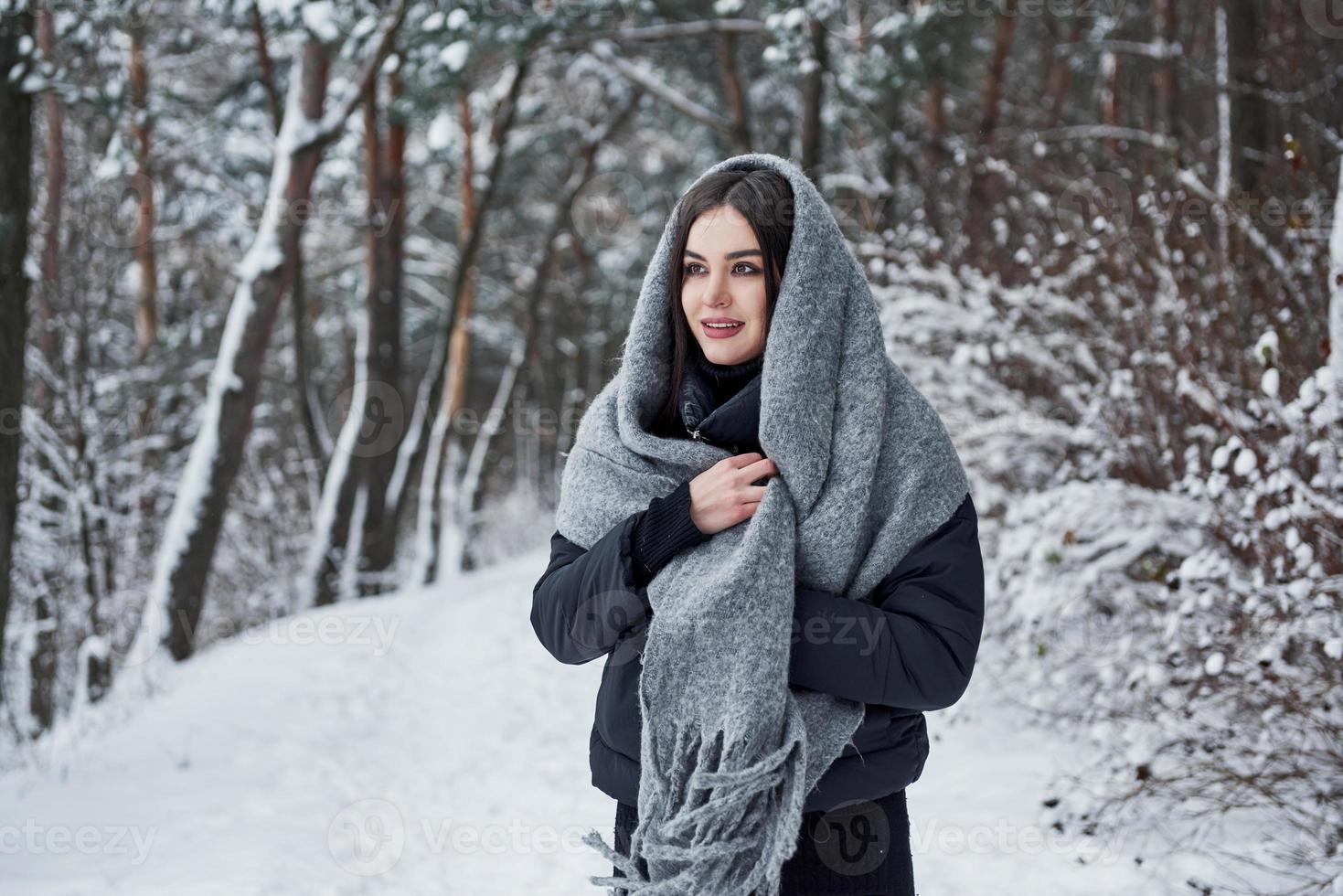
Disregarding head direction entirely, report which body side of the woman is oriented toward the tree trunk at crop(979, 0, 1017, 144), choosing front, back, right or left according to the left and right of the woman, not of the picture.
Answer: back

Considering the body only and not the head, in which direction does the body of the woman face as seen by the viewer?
toward the camera

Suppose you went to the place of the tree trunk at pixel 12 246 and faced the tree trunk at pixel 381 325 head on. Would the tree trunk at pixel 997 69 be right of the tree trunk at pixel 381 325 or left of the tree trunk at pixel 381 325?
right

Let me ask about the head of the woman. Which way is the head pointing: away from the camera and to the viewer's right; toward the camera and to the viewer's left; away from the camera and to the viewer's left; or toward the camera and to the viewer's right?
toward the camera and to the viewer's left

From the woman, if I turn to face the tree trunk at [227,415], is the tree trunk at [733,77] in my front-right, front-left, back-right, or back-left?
front-right

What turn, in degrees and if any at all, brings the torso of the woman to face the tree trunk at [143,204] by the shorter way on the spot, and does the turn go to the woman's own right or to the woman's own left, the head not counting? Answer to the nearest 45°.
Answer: approximately 135° to the woman's own right

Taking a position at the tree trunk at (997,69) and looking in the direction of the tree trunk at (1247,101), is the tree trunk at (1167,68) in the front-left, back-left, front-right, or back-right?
front-left

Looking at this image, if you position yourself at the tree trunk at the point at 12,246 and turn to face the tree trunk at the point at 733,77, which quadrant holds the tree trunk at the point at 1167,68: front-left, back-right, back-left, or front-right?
front-right

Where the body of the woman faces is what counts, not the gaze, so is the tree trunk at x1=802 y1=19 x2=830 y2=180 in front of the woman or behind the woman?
behind

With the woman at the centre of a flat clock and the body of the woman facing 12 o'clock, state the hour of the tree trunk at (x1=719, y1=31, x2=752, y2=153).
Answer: The tree trunk is roughly at 6 o'clock from the woman.

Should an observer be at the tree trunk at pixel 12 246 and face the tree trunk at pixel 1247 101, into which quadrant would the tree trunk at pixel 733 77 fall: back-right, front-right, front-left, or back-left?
front-left
